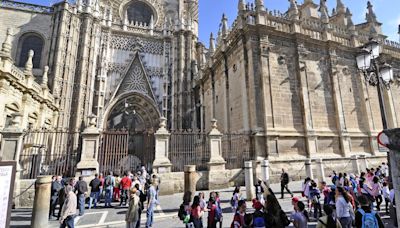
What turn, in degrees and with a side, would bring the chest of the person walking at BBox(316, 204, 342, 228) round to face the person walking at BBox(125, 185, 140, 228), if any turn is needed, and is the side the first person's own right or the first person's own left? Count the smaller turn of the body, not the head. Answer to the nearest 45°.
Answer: approximately 90° to the first person's own left

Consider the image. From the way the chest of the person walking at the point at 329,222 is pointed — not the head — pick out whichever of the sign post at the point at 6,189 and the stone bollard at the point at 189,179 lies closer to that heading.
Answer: the stone bollard

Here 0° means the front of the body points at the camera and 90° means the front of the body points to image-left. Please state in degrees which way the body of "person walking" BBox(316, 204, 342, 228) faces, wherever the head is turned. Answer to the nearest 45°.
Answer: approximately 180°

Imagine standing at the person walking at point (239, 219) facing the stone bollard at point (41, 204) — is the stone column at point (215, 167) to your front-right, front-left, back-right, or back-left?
front-right

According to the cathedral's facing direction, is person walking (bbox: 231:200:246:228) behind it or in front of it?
in front

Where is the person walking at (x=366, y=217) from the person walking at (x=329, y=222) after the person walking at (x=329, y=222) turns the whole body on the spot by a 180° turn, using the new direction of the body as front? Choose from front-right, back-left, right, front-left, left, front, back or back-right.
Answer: back-left

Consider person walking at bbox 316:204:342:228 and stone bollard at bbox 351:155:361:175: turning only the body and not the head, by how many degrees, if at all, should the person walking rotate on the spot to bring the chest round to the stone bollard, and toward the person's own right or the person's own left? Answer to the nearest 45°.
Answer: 0° — they already face it

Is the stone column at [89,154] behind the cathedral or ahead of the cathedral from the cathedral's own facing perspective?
ahead

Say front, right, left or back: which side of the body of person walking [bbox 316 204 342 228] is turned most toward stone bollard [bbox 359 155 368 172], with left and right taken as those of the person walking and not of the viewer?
front

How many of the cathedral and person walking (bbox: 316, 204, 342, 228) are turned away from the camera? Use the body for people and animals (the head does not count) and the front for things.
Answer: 1

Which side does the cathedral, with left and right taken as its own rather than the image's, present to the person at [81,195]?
front

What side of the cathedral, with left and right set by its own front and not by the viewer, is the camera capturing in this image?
front

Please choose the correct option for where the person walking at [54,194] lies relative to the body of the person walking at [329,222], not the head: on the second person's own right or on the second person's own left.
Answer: on the second person's own left

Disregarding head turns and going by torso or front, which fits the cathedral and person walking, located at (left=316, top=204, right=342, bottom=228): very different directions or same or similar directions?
very different directions

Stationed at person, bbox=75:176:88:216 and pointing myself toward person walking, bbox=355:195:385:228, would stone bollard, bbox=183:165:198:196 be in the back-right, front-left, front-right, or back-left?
front-left

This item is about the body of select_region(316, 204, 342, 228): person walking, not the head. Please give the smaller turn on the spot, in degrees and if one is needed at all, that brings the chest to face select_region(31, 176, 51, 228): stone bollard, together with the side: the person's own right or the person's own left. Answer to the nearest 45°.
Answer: approximately 90° to the person's own left

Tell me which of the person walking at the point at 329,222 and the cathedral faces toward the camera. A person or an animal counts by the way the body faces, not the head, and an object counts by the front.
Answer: the cathedral

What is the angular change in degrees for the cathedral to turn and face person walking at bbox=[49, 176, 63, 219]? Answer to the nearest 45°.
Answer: approximately 45° to its right
